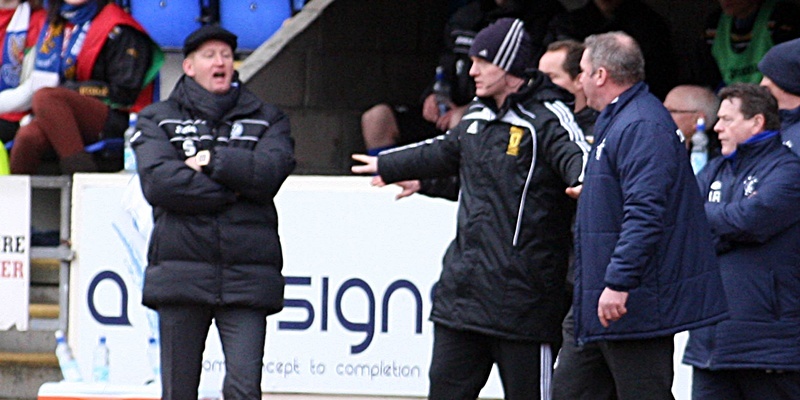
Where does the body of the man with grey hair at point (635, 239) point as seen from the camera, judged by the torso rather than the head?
to the viewer's left

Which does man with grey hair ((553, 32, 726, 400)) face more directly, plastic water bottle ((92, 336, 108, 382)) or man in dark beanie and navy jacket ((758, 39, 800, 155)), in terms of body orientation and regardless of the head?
the plastic water bottle

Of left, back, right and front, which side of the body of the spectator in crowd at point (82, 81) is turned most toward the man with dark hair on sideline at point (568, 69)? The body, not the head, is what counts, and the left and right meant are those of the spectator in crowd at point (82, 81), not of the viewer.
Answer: left

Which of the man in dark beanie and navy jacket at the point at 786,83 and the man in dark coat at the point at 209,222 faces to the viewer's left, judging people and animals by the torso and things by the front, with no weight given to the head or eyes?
the man in dark beanie and navy jacket

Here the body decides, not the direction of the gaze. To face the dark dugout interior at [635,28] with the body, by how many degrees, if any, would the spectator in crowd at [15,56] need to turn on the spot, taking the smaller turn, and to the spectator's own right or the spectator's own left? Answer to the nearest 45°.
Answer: approximately 90° to the spectator's own left

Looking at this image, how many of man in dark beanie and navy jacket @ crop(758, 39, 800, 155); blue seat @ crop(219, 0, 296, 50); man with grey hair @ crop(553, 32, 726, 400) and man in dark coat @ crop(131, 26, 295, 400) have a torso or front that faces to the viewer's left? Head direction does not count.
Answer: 2
